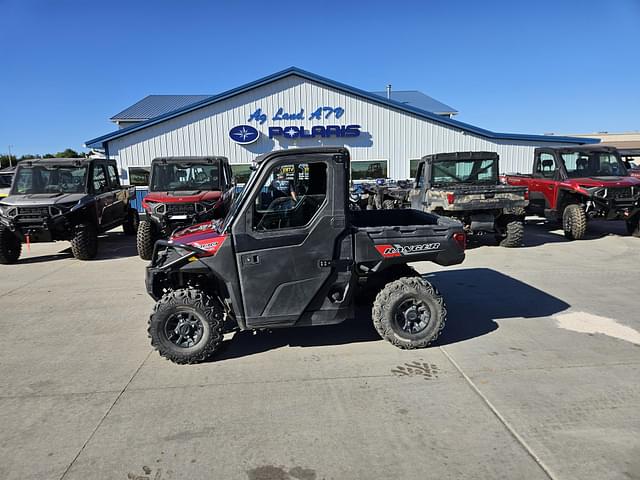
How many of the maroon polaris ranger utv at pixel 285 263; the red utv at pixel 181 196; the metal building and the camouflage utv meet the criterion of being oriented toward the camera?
2

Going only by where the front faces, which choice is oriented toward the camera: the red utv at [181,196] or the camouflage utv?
the red utv

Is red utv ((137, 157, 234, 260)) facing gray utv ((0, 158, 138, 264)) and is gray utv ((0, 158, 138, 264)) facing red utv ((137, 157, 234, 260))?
no

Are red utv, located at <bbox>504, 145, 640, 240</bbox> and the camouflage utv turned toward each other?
no

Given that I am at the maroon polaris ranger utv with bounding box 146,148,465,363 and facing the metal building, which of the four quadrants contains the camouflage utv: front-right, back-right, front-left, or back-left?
front-right

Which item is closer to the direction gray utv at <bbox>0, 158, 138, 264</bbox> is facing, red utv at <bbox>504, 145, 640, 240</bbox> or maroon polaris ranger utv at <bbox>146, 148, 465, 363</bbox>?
the maroon polaris ranger utv

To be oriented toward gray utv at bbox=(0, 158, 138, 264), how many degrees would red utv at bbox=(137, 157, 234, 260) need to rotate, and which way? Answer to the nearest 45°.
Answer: approximately 90° to its right

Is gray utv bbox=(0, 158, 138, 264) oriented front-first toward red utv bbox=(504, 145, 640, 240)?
no

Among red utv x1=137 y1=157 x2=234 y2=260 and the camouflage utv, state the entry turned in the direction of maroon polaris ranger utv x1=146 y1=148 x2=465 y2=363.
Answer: the red utv

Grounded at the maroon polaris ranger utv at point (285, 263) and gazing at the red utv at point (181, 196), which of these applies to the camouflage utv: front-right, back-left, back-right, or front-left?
front-right

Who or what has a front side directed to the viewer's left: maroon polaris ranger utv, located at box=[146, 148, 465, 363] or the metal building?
the maroon polaris ranger utv

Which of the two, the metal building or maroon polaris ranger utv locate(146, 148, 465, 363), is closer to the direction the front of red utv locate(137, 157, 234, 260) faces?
the maroon polaris ranger utv

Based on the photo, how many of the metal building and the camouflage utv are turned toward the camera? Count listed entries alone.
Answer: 1

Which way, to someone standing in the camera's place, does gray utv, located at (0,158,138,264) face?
facing the viewer and to the left of the viewer

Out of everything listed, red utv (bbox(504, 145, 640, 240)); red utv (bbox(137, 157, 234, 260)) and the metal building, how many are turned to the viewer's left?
0

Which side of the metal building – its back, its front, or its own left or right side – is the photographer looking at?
front

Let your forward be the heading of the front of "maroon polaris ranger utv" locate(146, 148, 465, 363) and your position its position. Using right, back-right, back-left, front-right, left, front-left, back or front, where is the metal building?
right

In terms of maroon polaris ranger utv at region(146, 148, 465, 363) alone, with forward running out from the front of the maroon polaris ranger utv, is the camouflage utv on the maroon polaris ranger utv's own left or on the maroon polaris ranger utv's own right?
on the maroon polaris ranger utv's own right

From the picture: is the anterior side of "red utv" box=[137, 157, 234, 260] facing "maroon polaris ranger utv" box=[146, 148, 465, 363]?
yes

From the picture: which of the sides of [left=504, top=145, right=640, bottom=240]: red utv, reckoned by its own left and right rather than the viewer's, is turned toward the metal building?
back

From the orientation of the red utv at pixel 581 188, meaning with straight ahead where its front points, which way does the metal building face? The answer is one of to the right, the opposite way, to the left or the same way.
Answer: the same way

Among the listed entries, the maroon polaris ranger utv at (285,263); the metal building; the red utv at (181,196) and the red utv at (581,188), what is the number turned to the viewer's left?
1
